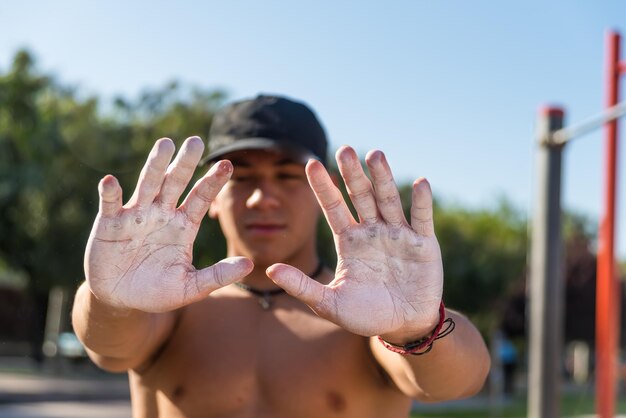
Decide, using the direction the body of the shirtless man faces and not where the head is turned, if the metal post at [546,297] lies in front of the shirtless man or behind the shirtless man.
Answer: behind

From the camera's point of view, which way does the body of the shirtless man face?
toward the camera

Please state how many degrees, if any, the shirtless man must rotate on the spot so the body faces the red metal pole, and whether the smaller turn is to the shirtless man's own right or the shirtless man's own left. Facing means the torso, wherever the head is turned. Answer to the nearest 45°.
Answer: approximately 135° to the shirtless man's own left
